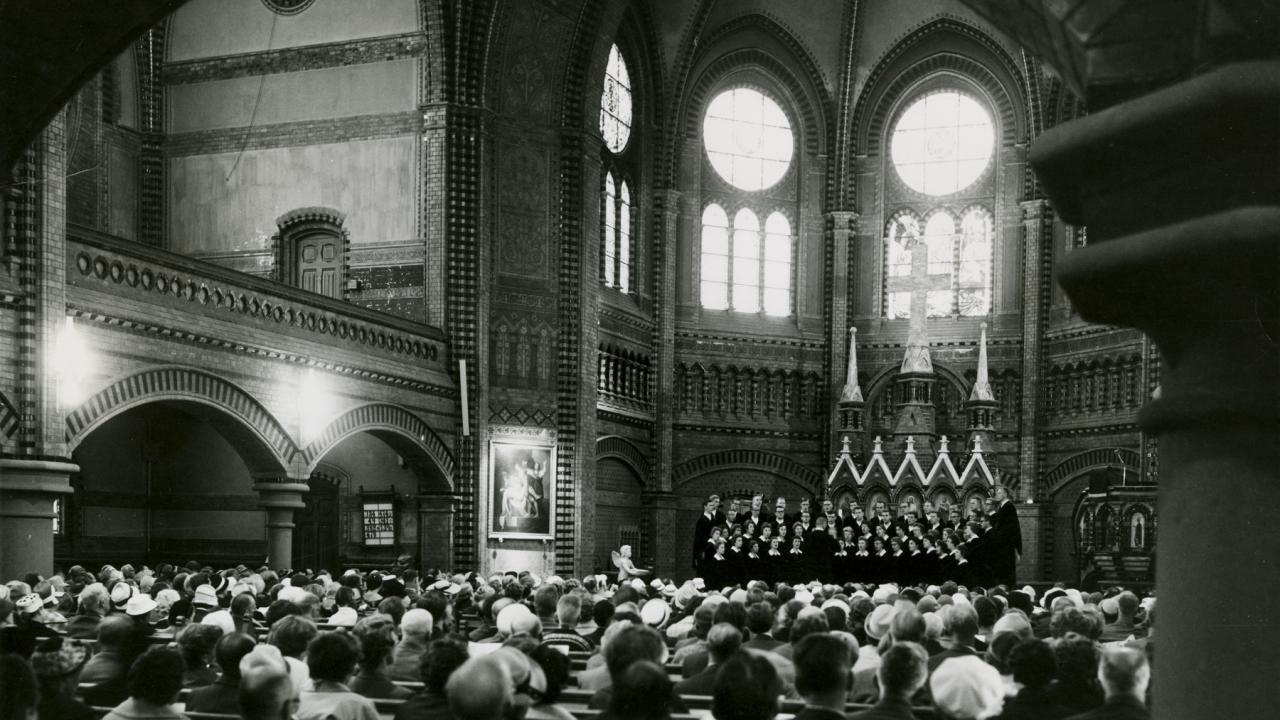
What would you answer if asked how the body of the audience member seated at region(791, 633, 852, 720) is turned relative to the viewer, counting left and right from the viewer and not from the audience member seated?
facing away from the viewer

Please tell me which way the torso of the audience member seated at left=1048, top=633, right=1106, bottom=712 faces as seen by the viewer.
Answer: away from the camera

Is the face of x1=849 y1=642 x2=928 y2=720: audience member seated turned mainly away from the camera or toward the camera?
away from the camera

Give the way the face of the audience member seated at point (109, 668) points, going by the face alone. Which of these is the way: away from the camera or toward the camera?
away from the camera

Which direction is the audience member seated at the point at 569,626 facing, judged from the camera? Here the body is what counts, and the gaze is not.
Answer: away from the camera

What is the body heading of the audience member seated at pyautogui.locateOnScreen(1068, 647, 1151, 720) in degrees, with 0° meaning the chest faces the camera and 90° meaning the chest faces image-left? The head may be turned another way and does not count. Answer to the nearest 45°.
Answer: approximately 180°

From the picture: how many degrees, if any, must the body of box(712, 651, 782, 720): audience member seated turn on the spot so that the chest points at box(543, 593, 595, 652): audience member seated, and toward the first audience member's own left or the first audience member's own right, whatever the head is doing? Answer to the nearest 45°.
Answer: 0° — they already face them

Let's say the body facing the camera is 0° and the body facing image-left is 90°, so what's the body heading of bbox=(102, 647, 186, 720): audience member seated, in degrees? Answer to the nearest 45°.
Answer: approximately 225°

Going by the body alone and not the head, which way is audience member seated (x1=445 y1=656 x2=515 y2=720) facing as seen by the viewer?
away from the camera

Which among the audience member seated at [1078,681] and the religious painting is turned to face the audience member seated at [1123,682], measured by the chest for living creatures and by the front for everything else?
the religious painting
